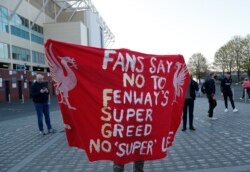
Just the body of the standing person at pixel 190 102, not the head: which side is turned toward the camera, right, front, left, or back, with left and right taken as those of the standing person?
front

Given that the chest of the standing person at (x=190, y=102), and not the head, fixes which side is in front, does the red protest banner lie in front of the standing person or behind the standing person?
in front

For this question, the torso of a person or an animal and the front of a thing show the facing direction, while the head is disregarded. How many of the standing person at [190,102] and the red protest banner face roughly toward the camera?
2

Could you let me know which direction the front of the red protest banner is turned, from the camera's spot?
facing the viewer

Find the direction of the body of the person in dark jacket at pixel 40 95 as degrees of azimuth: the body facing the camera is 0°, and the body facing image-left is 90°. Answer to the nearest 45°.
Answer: approximately 315°

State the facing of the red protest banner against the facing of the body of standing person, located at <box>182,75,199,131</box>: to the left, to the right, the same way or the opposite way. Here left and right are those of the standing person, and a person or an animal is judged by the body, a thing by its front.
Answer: the same way

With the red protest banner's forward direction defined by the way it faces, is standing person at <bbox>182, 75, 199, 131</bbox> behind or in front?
behind

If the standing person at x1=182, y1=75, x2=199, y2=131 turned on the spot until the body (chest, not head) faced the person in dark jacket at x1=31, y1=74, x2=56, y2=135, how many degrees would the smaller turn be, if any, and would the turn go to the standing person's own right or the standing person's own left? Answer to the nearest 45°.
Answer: approximately 90° to the standing person's own right
